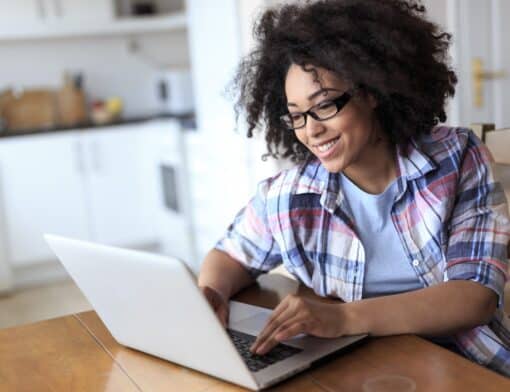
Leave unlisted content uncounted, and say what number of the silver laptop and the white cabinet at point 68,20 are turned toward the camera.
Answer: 1

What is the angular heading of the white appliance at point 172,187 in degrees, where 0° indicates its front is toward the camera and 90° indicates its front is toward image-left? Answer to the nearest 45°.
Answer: approximately 45°

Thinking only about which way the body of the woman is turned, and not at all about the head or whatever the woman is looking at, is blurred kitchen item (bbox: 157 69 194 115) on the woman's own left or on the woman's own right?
on the woman's own right

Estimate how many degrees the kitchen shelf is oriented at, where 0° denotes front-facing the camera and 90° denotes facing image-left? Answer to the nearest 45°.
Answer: approximately 0°

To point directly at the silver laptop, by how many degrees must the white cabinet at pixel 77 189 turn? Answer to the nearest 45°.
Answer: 0° — it already faces it

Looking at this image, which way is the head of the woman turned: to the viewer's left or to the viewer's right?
to the viewer's left

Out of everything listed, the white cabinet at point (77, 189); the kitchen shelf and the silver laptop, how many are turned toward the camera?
2

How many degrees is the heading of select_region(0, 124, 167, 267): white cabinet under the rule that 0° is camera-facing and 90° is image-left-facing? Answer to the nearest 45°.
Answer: approximately 0°

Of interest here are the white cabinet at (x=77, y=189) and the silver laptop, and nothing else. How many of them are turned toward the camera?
1

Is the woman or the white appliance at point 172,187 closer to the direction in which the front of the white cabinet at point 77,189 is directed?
the woman
